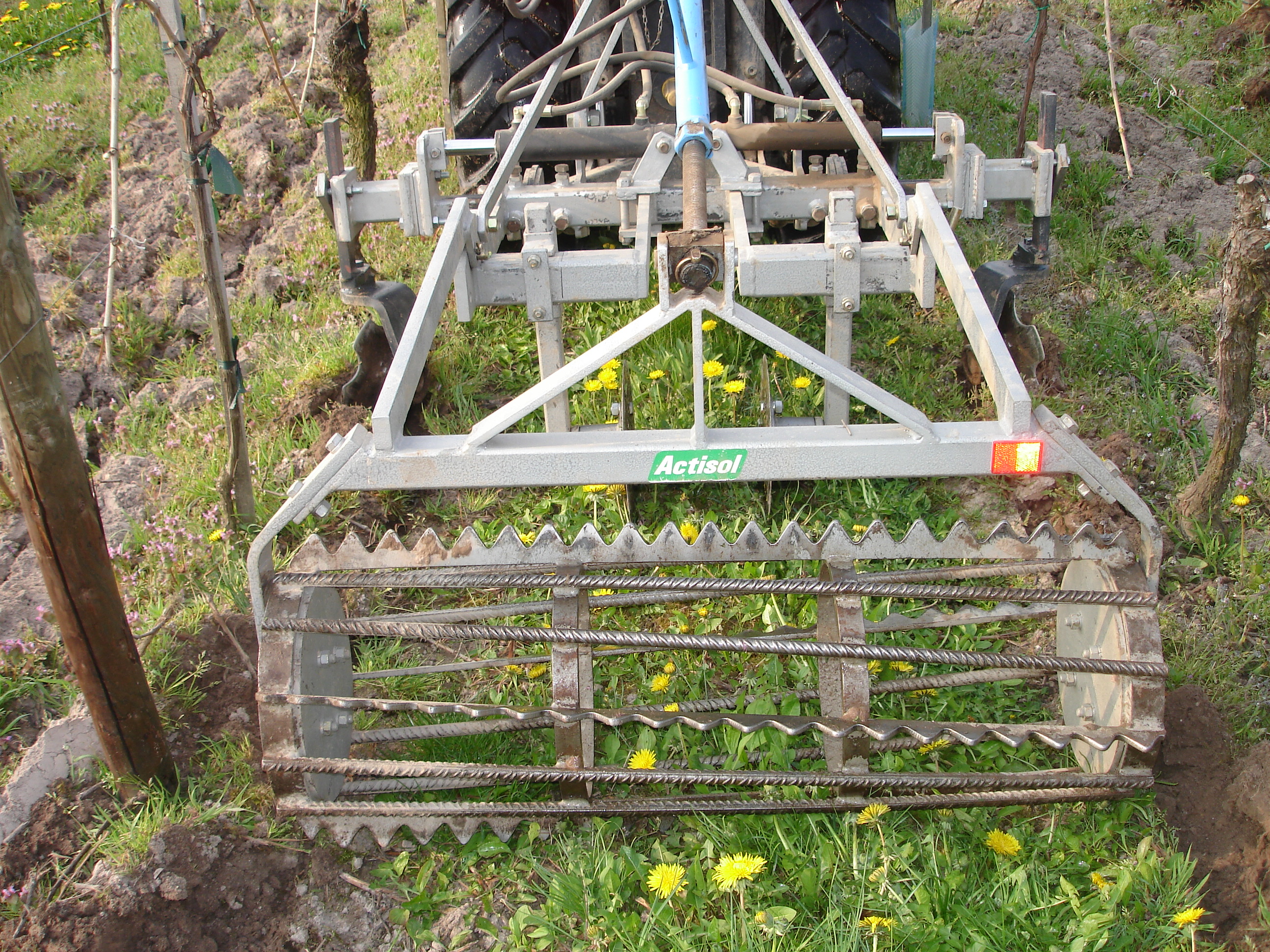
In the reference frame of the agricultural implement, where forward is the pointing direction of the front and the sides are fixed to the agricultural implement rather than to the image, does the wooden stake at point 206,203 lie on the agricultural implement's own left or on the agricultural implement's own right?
on the agricultural implement's own left

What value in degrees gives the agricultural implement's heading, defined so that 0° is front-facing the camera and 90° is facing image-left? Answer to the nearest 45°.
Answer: approximately 180°

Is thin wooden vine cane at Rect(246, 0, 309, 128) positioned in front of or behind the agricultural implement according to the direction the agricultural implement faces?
in front

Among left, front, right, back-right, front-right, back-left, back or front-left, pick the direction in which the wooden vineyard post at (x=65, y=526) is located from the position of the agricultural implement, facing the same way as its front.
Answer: left
